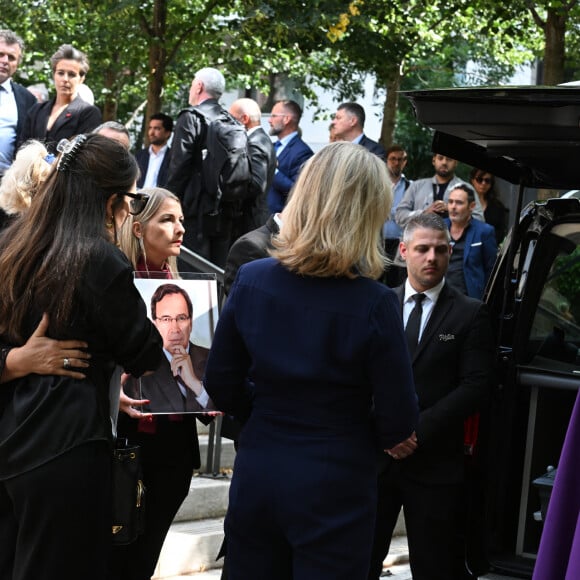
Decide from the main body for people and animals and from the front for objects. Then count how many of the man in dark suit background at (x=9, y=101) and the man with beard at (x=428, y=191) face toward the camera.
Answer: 2

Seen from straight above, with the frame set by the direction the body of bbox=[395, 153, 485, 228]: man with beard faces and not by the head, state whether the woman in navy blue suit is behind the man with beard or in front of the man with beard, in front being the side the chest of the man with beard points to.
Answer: in front

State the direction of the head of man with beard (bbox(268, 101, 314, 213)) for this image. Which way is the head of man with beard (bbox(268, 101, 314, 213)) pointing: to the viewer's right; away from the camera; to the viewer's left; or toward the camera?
to the viewer's left

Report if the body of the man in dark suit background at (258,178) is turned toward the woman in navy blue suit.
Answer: no

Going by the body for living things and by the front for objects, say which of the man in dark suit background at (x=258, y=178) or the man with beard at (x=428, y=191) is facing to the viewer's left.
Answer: the man in dark suit background

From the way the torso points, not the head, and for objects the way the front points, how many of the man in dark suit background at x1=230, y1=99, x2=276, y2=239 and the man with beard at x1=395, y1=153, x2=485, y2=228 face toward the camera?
1

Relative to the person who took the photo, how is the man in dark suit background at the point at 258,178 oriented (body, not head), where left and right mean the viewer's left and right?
facing to the left of the viewer

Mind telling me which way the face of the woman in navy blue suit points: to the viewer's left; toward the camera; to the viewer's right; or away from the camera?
away from the camera

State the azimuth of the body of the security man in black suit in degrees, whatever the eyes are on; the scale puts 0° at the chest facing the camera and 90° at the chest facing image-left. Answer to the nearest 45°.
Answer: approximately 45°

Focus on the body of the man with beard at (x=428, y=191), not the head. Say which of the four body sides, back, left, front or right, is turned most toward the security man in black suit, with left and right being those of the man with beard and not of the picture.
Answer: front

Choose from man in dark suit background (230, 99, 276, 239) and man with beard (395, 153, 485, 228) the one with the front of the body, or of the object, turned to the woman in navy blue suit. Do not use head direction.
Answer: the man with beard

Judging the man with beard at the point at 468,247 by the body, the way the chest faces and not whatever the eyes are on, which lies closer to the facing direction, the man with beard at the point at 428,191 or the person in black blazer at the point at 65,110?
the person in black blazer

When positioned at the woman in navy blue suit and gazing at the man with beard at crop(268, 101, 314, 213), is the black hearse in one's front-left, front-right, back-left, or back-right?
front-right

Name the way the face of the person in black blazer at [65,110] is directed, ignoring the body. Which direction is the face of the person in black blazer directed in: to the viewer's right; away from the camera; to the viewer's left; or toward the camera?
toward the camera

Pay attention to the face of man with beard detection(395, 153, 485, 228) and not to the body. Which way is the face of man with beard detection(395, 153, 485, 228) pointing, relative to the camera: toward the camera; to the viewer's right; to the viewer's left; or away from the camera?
toward the camera

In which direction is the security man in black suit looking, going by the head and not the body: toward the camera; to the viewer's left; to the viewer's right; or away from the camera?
toward the camera

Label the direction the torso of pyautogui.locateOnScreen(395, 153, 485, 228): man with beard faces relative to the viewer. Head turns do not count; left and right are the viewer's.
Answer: facing the viewer

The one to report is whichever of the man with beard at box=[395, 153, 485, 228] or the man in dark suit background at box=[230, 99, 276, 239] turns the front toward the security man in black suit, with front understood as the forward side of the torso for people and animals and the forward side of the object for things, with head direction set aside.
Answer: the man with beard

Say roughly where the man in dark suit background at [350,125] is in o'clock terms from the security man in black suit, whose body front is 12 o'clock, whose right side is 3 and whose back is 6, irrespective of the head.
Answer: The man in dark suit background is roughly at 4 o'clock from the security man in black suit.
